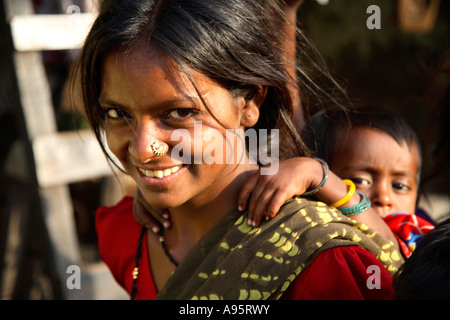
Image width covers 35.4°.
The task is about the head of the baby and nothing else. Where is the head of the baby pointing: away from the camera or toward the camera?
toward the camera

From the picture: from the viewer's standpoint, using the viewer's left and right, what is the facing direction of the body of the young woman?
facing the viewer and to the left of the viewer
